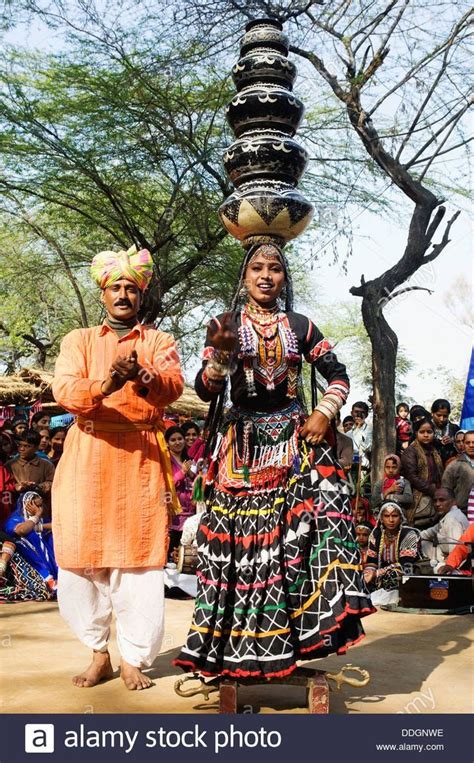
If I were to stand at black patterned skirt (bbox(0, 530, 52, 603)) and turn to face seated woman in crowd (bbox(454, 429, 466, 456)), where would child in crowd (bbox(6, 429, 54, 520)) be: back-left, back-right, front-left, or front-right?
front-left

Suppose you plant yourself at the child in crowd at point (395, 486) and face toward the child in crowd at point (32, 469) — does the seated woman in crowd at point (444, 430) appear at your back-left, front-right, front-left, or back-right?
back-right

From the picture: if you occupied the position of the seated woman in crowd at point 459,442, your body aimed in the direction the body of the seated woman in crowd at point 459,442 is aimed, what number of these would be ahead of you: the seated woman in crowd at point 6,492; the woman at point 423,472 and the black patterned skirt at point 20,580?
3

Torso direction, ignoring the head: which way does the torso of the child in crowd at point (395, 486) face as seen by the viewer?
toward the camera

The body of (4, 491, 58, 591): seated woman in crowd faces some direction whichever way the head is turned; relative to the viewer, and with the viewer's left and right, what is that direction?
facing the viewer and to the right of the viewer

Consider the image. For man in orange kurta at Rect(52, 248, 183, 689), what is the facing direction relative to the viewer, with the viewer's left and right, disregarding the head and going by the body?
facing the viewer

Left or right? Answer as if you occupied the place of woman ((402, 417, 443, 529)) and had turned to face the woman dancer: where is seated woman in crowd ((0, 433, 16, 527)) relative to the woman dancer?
right

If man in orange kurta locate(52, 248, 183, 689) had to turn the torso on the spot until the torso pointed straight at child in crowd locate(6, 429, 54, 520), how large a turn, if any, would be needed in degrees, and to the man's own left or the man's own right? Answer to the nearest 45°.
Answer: approximately 180°

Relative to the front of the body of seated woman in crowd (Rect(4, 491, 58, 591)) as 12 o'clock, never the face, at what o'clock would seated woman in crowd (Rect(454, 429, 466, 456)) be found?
seated woman in crowd (Rect(454, 429, 466, 456)) is roughly at 10 o'clock from seated woman in crowd (Rect(4, 491, 58, 591)).

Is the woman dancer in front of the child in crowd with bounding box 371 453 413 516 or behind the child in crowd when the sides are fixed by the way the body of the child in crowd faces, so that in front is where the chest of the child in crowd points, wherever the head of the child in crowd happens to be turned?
in front

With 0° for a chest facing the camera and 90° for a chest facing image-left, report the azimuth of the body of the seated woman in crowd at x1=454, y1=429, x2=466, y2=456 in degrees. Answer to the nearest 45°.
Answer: approximately 45°

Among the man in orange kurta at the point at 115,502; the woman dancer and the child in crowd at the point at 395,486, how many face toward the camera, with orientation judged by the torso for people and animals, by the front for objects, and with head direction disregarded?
3

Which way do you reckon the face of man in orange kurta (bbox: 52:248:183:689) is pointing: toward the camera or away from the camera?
toward the camera

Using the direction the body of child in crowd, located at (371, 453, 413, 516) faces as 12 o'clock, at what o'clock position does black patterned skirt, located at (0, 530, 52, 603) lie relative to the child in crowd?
The black patterned skirt is roughly at 2 o'clock from the child in crowd.

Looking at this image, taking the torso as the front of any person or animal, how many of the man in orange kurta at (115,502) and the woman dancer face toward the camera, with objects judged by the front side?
2

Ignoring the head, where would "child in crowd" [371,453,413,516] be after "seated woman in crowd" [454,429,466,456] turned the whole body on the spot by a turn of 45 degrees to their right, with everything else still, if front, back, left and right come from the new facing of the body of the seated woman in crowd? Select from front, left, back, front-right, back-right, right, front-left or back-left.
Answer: front-left

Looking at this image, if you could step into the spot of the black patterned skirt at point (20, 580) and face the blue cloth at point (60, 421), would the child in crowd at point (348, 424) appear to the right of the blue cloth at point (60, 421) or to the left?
right

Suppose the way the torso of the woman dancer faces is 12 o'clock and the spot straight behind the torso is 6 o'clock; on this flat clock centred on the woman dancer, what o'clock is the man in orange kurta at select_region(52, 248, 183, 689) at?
The man in orange kurta is roughly at 4 o'clock from the woman dancer.
